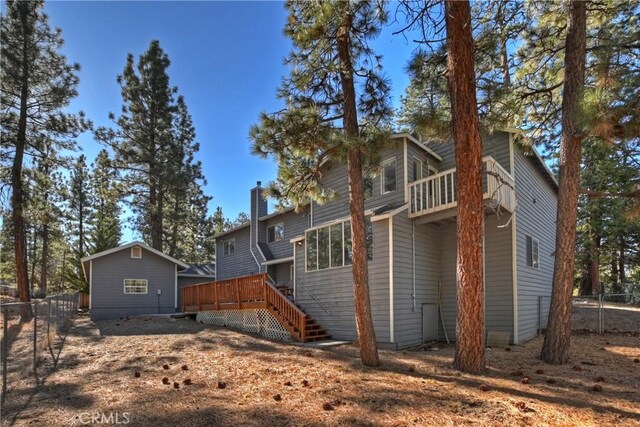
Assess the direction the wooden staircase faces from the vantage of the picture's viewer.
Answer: facing the viewer and to the right of the viewer

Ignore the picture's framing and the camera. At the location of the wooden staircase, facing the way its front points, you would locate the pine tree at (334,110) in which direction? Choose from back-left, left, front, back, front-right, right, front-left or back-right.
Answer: front-right
